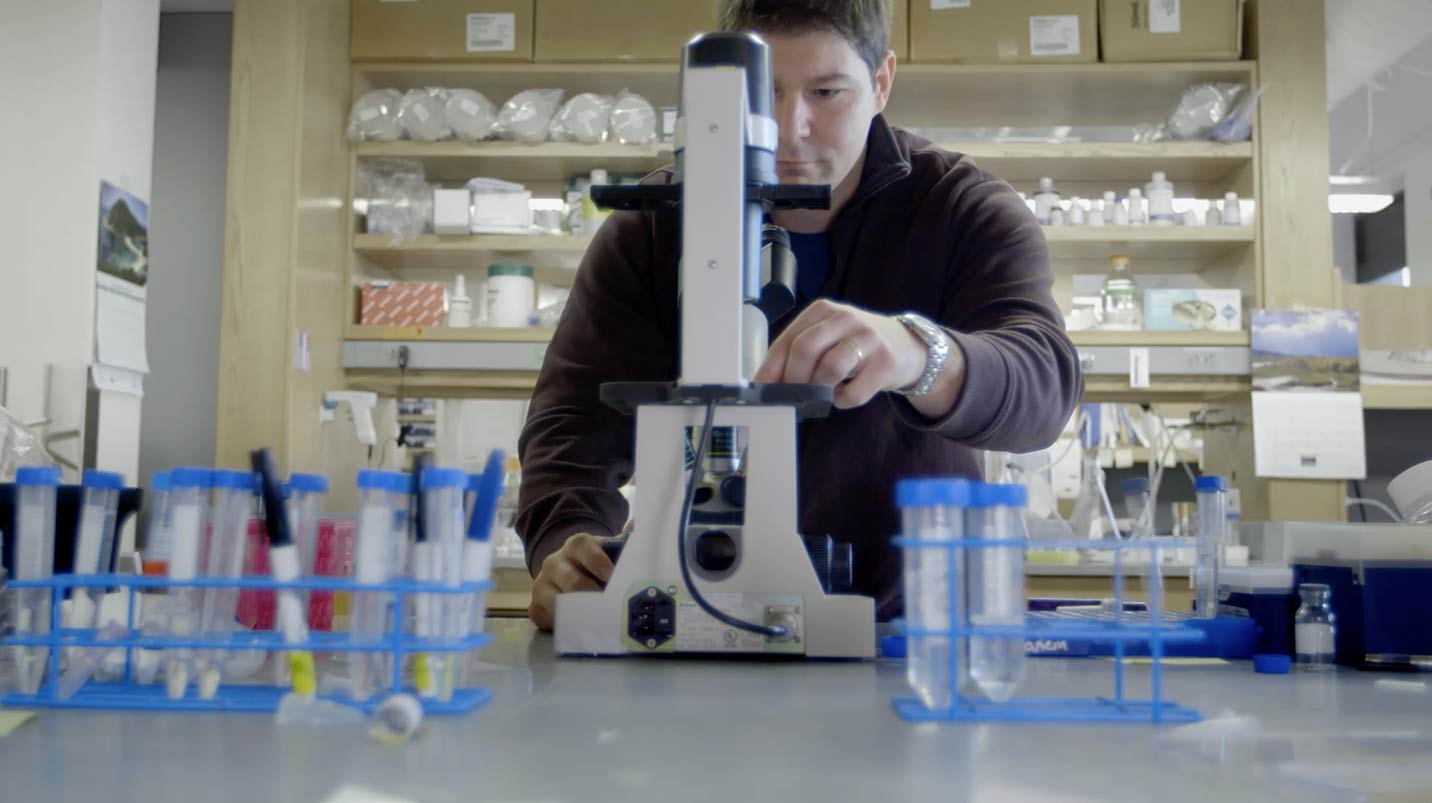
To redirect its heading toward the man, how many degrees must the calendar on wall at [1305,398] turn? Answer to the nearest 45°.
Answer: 0° — it already faces them

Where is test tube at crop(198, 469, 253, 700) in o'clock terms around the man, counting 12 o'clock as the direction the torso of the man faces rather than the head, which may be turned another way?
The test tube is roughly at 1 o'clock from the man.

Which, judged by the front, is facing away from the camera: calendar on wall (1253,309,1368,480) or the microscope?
the microscope

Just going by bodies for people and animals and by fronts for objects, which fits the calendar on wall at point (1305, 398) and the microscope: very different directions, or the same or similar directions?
very different directions

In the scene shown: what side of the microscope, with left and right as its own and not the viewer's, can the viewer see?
back

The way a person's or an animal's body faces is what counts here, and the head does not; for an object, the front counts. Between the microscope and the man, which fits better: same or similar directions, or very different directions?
very different directions

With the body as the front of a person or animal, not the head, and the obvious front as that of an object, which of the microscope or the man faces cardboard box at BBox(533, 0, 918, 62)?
the microscope
